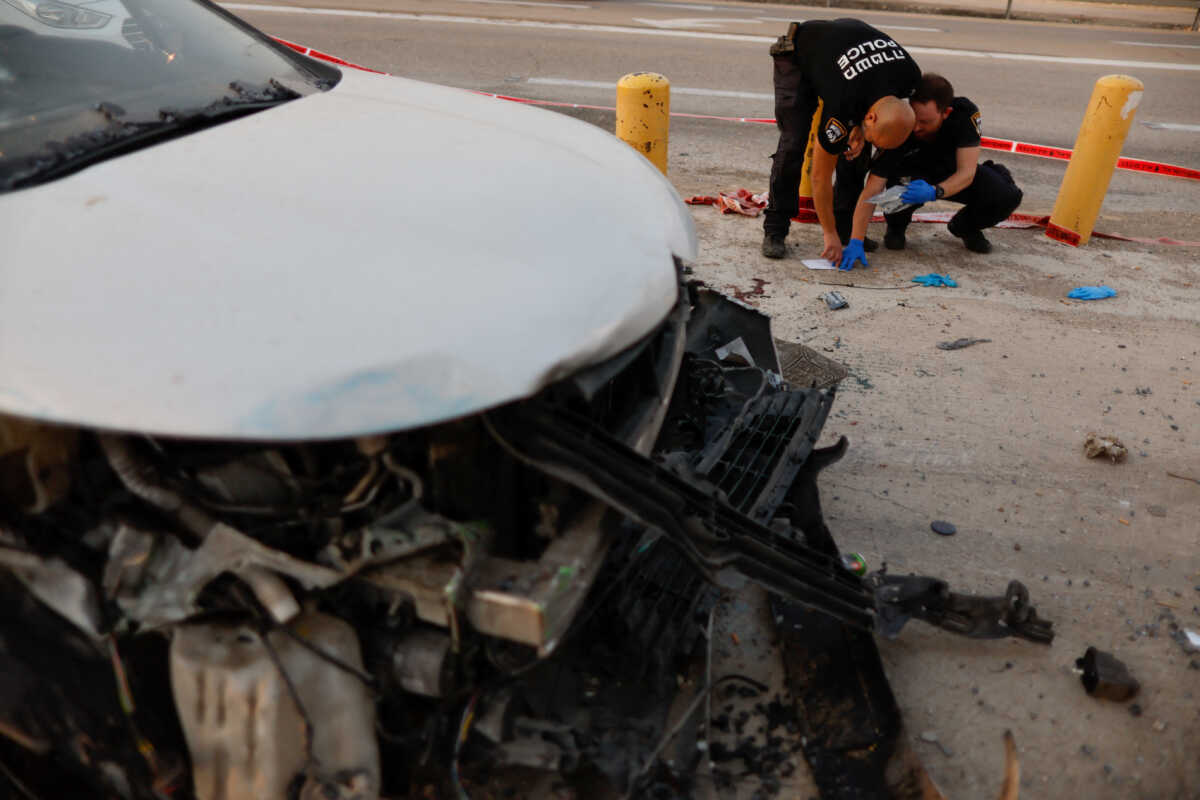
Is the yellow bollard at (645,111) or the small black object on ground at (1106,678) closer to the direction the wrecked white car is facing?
the small black object on ground

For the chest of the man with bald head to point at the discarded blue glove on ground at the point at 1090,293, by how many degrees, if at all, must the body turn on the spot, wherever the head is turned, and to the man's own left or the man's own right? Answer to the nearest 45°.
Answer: approximately 45° to the man's own left

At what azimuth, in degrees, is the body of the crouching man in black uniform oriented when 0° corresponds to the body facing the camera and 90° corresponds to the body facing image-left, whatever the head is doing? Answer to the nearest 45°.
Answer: approximately 45°

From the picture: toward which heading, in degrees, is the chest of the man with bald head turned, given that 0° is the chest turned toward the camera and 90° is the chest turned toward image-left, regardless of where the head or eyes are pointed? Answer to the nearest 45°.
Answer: approximately 315°

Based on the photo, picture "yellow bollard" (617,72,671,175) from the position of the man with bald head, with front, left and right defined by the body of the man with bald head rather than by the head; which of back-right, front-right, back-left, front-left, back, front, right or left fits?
back-right

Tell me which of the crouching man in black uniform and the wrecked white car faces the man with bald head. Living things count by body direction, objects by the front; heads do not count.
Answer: the crouching man in black uniform

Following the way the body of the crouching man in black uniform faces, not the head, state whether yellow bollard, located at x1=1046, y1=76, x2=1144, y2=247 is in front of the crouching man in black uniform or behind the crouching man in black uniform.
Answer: behind

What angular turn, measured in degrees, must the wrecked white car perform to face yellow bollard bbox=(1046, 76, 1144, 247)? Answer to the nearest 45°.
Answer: approximately 90° to its left

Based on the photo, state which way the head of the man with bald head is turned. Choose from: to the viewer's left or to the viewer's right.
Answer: to the viewer's right
